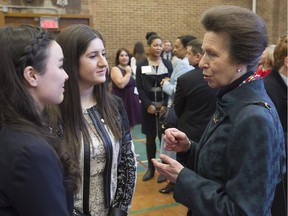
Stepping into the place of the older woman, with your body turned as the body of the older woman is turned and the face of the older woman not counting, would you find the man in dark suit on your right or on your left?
on your right

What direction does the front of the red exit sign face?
toward the camera

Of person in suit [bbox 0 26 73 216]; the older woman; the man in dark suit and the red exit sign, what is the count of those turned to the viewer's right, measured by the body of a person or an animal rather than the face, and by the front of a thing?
1

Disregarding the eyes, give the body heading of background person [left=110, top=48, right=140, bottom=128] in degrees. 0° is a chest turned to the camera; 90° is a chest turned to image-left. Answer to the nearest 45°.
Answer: approximately 315°

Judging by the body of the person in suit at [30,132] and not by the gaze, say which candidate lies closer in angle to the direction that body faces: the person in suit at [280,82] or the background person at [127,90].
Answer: the person in suit

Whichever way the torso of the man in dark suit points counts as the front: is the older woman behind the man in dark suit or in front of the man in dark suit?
behind

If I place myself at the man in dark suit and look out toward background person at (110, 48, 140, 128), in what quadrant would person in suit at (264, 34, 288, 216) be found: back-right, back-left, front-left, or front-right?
back-right

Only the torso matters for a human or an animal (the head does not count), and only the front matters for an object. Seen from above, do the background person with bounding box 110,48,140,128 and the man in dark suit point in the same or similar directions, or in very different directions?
very different directions

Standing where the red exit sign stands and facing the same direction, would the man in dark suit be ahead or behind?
ahead

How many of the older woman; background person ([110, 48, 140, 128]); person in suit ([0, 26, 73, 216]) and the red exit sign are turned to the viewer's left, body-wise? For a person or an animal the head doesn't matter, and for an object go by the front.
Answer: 1

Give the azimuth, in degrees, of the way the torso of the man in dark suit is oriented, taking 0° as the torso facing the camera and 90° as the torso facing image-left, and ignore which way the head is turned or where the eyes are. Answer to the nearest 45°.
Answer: approximately 135°

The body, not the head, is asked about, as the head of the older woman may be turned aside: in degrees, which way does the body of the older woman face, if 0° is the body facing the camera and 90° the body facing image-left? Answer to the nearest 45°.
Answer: approximately 90°

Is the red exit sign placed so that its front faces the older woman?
yes

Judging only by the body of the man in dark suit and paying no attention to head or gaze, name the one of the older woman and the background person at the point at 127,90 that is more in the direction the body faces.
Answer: the background person

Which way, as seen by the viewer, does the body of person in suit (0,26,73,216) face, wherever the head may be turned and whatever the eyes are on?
to the viewer's right
